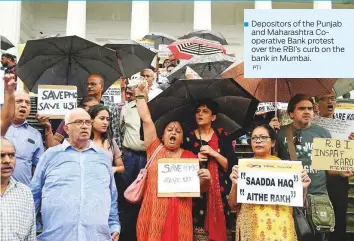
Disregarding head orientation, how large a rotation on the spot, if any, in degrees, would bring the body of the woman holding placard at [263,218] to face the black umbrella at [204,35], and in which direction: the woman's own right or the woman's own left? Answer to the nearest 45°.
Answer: approximately 180°

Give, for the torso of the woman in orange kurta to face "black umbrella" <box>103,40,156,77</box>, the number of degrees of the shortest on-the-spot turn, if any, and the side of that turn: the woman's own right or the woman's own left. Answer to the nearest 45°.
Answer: approximately 180°

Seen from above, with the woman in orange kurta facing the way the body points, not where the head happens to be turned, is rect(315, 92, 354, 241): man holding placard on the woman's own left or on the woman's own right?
on the woman's own left

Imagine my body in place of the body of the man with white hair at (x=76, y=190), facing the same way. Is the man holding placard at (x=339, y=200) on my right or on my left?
on my left

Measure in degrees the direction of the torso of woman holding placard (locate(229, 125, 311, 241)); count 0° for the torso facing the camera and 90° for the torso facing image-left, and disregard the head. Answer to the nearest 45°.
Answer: approximately 0°

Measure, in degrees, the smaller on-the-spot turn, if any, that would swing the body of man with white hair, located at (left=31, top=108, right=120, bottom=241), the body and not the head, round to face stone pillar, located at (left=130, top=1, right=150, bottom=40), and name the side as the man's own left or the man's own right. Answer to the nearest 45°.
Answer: approximately 180°

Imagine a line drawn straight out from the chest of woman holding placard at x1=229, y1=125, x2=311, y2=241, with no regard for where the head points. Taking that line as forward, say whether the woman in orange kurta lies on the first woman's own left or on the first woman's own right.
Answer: on the first woman's own right

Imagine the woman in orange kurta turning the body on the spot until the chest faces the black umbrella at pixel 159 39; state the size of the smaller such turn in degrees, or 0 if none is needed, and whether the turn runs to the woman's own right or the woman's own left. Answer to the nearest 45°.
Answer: approximately 180°

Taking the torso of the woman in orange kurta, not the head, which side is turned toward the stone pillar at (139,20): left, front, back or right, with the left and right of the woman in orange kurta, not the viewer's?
back

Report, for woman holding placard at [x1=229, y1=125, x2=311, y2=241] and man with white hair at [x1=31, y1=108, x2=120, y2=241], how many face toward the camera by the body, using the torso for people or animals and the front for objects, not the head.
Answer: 2

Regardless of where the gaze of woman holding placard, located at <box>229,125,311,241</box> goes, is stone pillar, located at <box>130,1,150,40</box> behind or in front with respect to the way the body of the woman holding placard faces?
behind

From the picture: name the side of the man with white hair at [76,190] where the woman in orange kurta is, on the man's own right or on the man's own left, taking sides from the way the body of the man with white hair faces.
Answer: on the man's own left

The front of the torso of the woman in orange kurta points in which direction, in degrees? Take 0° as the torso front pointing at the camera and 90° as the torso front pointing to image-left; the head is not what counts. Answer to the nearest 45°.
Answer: approximately 0°

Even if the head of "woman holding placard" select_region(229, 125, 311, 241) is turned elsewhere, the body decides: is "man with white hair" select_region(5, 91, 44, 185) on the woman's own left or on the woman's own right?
on the woman's own right
